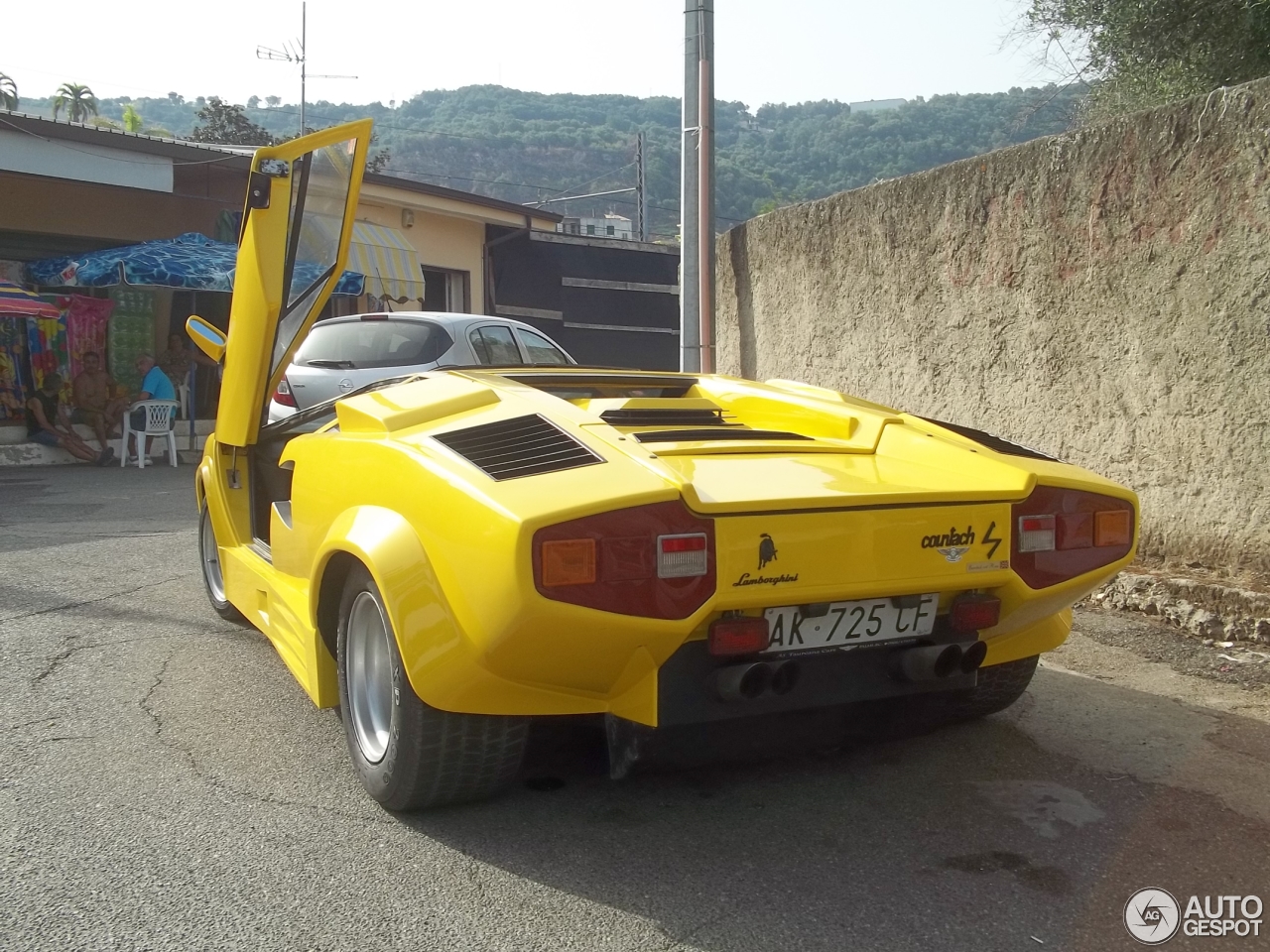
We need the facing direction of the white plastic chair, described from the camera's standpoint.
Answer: facing away from the viewer and to the left of the viewer

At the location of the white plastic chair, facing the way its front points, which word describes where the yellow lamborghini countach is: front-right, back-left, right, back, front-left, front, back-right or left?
back-left

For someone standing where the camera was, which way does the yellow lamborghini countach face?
facing away from the viewer and to the left of the viewer

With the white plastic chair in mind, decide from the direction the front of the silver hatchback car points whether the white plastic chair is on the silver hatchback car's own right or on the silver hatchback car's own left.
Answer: on the silver hatchback car's own left

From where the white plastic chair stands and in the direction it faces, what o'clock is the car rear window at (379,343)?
The car rear window is roughly at 7 o'clock from the white plastic chair.

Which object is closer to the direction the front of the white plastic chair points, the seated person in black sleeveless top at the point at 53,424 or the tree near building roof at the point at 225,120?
the seated person in black sleeveless top

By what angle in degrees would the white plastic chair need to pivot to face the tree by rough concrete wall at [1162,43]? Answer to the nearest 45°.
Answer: approximately 180°

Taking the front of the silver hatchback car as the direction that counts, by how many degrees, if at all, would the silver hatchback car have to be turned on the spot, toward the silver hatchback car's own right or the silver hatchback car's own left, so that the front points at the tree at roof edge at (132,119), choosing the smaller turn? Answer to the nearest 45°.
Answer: approximately 45° to the silver hatchback car's own left

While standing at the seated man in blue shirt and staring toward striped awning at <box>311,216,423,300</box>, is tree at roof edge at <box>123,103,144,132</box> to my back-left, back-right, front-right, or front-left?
front-left

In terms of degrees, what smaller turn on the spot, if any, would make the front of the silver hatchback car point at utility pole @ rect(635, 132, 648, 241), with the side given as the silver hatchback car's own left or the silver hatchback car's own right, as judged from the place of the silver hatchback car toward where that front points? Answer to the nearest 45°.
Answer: approximately 45° to the silver hatchback car's own left

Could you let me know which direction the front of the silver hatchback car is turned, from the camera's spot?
facing away from the viewer and to the right of the viewer

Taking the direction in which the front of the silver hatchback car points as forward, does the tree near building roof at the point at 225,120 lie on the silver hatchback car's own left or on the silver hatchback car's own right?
on the silver hatchback car's own left
